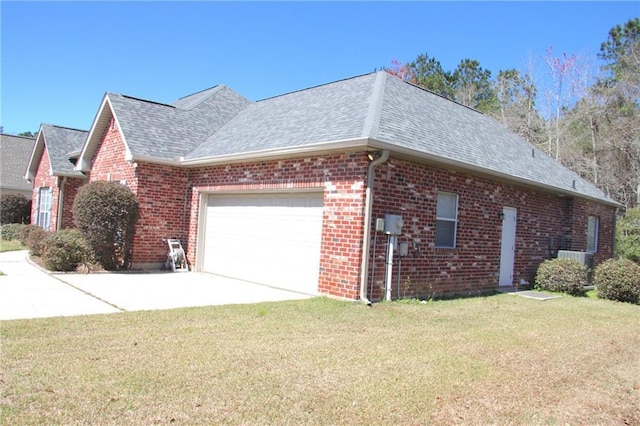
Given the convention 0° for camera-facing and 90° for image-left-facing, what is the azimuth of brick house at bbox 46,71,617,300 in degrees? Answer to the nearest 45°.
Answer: approximately 45°

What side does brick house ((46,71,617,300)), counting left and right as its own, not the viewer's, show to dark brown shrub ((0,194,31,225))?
right

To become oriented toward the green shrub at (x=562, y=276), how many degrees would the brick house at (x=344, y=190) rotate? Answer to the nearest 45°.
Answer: approximately 135° to its left

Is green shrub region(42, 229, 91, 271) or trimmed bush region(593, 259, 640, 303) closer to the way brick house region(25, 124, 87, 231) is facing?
the green shrub

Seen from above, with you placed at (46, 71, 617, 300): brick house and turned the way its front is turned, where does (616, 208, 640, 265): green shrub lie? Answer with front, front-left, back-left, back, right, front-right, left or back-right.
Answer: back

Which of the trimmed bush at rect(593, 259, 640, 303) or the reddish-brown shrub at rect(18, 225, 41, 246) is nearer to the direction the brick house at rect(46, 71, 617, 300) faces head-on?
the reddish-brown shrub
